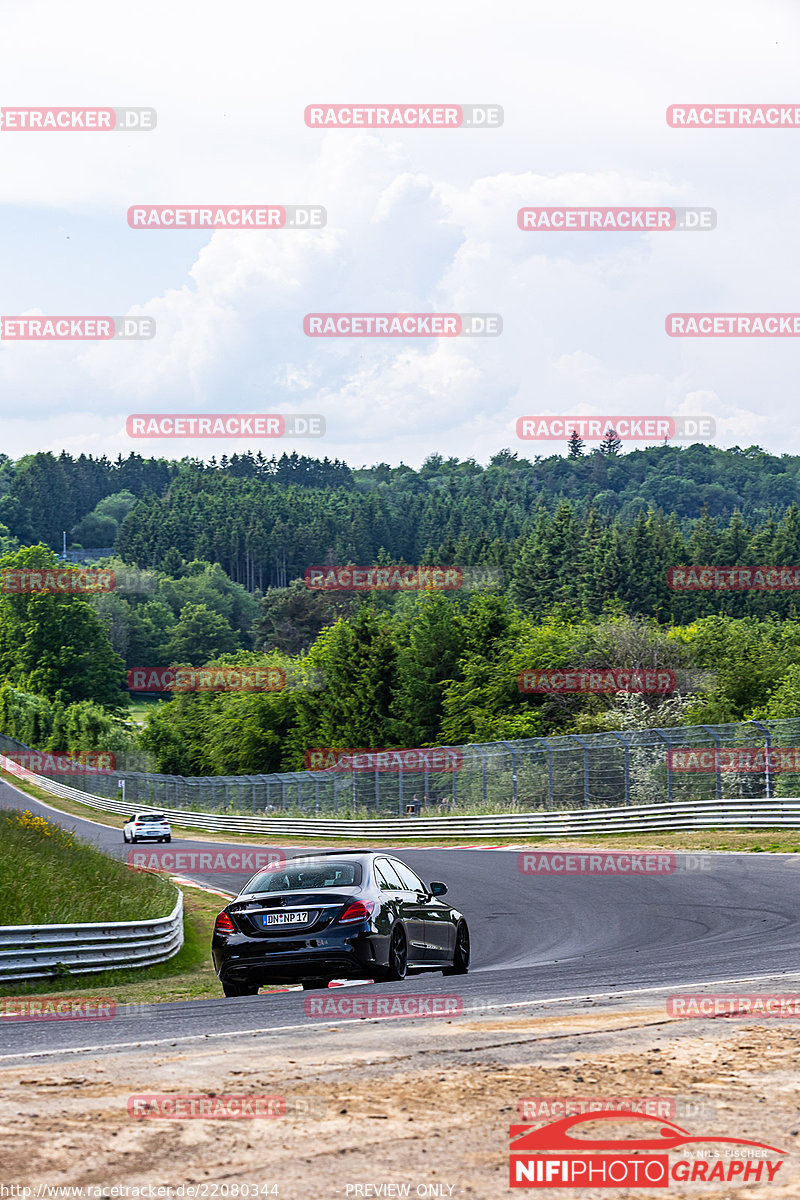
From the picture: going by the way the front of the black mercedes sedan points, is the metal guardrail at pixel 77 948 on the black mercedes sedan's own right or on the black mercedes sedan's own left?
on the black mercedes sedan's own left
